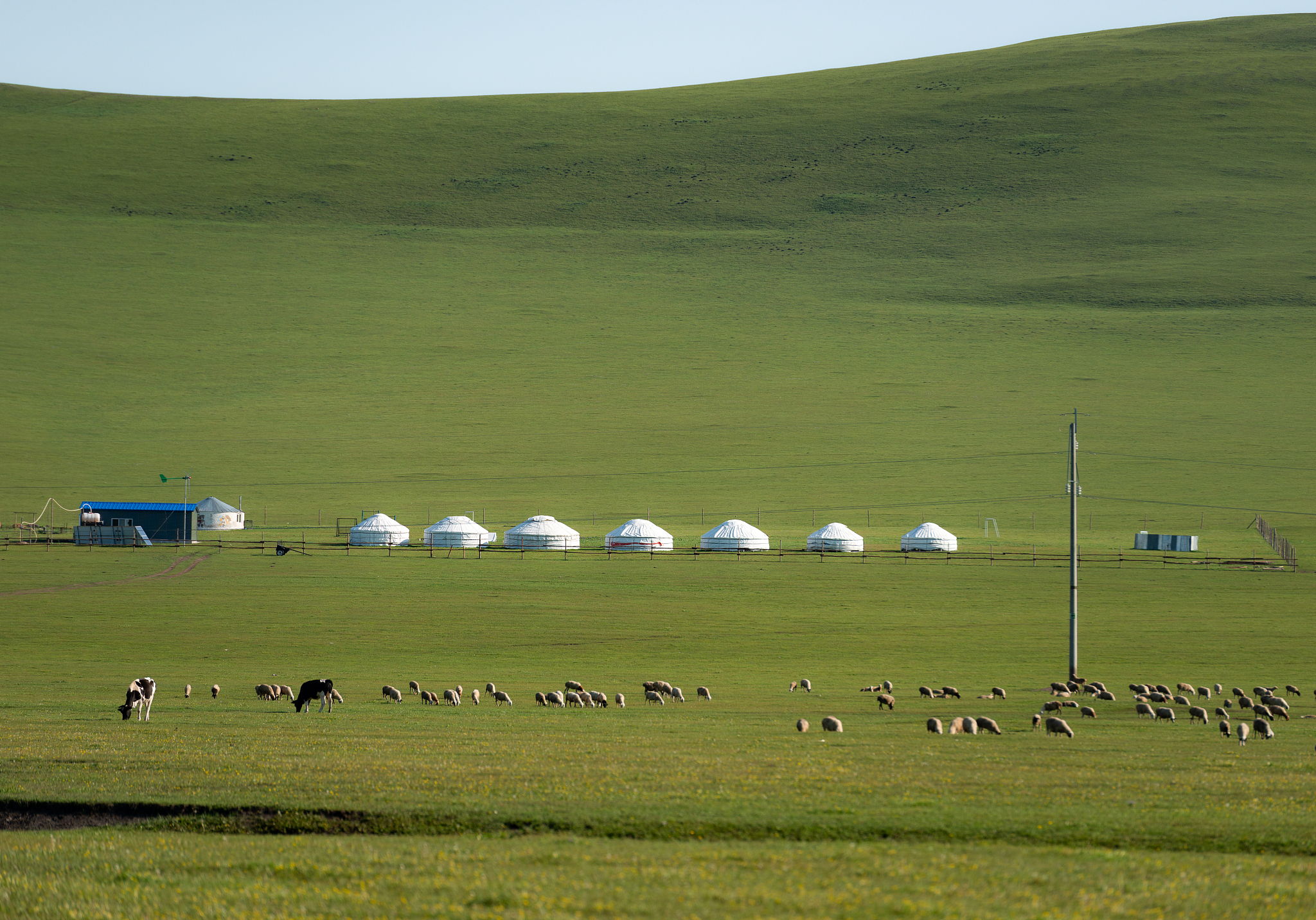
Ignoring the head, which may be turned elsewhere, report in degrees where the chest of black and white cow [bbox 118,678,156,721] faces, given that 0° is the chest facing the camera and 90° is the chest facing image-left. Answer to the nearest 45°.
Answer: approximately 45°

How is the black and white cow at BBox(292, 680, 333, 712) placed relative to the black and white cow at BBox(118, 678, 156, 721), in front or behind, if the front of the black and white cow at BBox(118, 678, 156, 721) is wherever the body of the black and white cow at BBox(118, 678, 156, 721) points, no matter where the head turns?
behind

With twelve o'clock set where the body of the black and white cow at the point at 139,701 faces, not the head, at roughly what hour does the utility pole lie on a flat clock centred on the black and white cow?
The utility pole is roughly at 7 o'clock from the black and white cow.
